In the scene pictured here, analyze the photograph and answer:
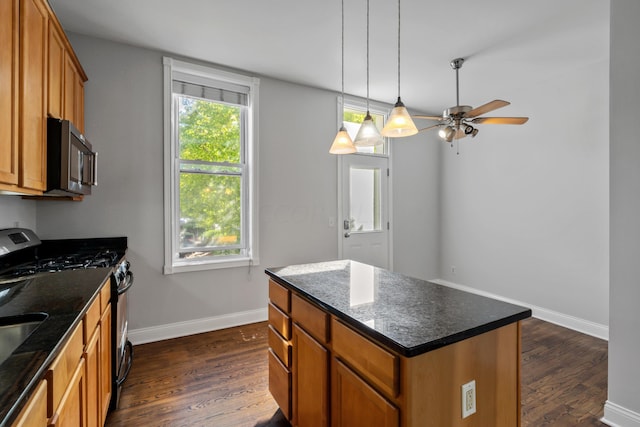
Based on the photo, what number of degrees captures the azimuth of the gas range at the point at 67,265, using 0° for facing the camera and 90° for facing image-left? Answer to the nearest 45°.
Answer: approximately 270°

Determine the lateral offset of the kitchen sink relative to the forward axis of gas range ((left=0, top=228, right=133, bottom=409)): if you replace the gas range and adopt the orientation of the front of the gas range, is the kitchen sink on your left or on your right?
on your right

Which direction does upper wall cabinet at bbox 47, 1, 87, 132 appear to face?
to the viewer's right

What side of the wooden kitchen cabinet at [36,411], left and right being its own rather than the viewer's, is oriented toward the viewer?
right

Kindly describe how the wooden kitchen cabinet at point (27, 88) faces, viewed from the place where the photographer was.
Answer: facing to the right of the viewer
